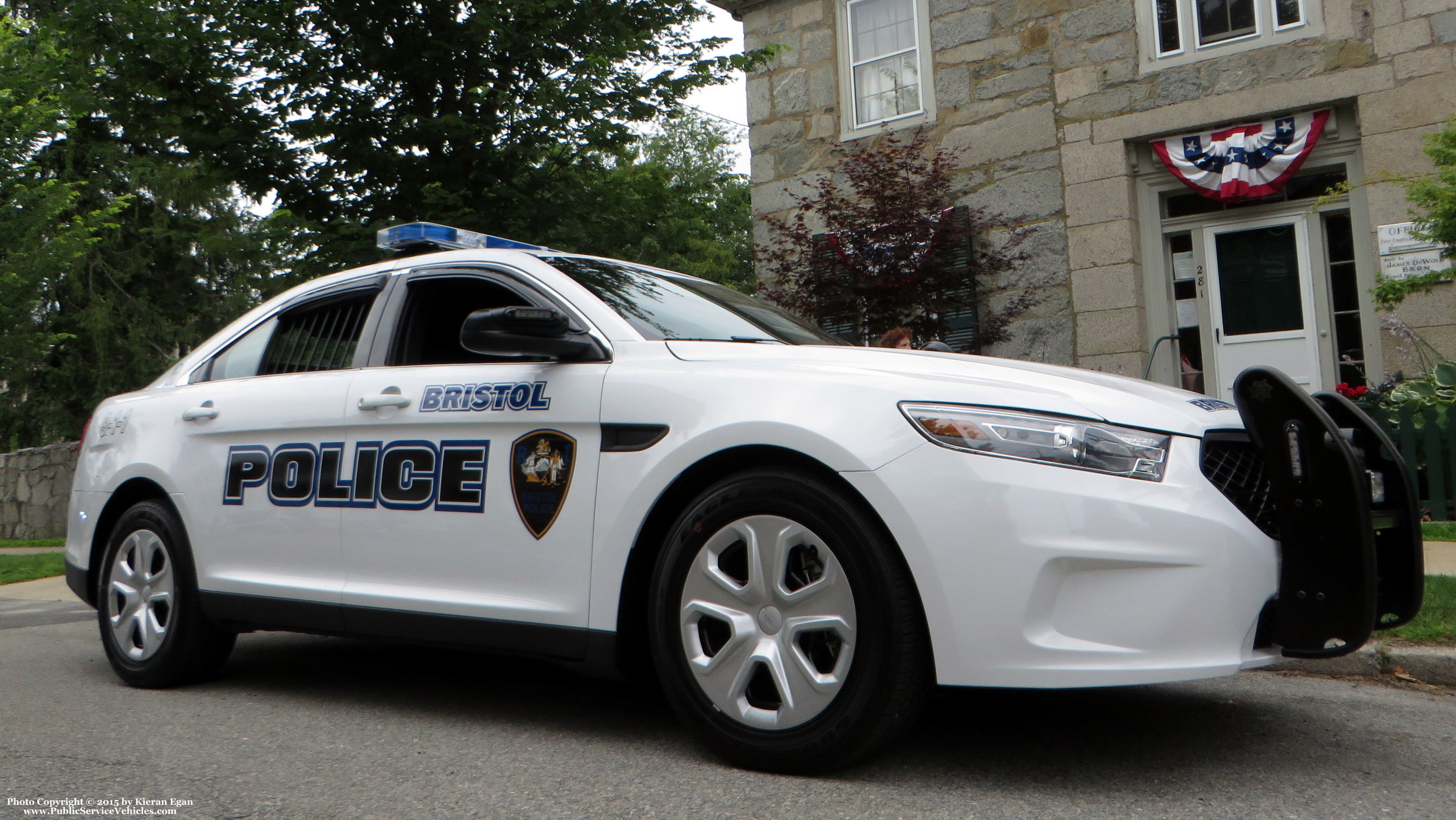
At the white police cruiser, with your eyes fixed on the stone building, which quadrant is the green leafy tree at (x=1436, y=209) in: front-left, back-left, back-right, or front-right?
front-right

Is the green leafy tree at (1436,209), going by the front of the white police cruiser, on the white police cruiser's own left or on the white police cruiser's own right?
on the white police cruiser's own left

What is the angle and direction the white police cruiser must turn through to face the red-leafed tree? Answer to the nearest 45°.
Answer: approximately 135° to its left

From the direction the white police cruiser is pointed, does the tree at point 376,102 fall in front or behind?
behind

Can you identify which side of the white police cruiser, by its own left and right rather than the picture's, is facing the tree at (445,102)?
back

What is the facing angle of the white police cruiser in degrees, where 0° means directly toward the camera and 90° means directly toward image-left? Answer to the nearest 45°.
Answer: approximately 315°

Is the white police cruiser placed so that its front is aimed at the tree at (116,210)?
no

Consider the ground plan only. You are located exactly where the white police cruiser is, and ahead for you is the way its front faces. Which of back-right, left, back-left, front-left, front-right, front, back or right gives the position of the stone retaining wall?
back

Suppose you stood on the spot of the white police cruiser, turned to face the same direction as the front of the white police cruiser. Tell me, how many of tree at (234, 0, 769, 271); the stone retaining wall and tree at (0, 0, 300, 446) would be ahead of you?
0

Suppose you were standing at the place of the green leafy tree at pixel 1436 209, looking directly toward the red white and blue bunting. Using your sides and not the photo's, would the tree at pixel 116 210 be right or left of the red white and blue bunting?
left

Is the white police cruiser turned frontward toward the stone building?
no
